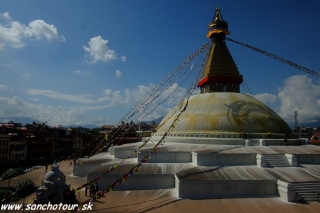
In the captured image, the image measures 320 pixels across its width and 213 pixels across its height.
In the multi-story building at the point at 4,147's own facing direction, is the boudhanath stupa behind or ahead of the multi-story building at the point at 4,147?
ahead

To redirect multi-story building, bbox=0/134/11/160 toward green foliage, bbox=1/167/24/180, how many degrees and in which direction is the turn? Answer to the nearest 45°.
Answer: approximately 45° to its right

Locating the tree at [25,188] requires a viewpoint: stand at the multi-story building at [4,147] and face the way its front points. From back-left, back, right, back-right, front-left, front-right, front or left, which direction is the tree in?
front-right

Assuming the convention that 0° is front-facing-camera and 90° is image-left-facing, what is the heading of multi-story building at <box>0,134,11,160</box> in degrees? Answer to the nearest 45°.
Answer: approximately 315°
